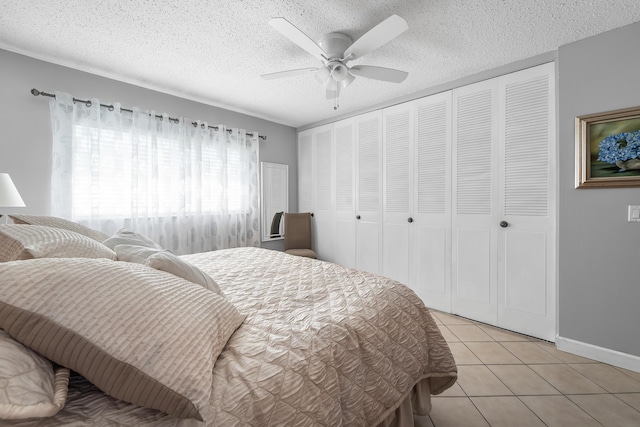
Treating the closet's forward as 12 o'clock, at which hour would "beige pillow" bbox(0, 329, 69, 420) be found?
The beige pillow is roughly at 11 o'clock from the closet.

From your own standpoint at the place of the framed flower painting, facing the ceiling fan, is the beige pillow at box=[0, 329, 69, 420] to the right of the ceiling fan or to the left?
left

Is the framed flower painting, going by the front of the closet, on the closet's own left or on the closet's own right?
on the closet's own left

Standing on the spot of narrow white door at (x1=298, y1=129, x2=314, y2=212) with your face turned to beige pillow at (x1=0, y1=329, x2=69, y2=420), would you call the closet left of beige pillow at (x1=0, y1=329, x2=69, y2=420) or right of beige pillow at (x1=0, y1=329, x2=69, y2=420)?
left

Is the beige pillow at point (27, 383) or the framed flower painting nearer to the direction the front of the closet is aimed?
the beige pillow

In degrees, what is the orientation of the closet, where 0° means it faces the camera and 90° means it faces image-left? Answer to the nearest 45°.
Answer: approximately 45°

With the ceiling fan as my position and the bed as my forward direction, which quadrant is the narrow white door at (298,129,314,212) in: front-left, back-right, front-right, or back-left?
back-right

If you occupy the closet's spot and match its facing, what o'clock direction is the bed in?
The bed is roughly at 11 o'clock from the closet.

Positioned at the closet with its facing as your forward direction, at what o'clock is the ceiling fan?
The ceiling fan is roughly at 12 o'clock from the closet.

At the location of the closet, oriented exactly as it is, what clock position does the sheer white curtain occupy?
The sheer white curtain is roughly at 1 o'clock from the closet.

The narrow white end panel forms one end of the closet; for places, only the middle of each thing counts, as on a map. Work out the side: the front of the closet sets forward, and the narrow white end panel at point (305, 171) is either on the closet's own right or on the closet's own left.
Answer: on the closet's own right
